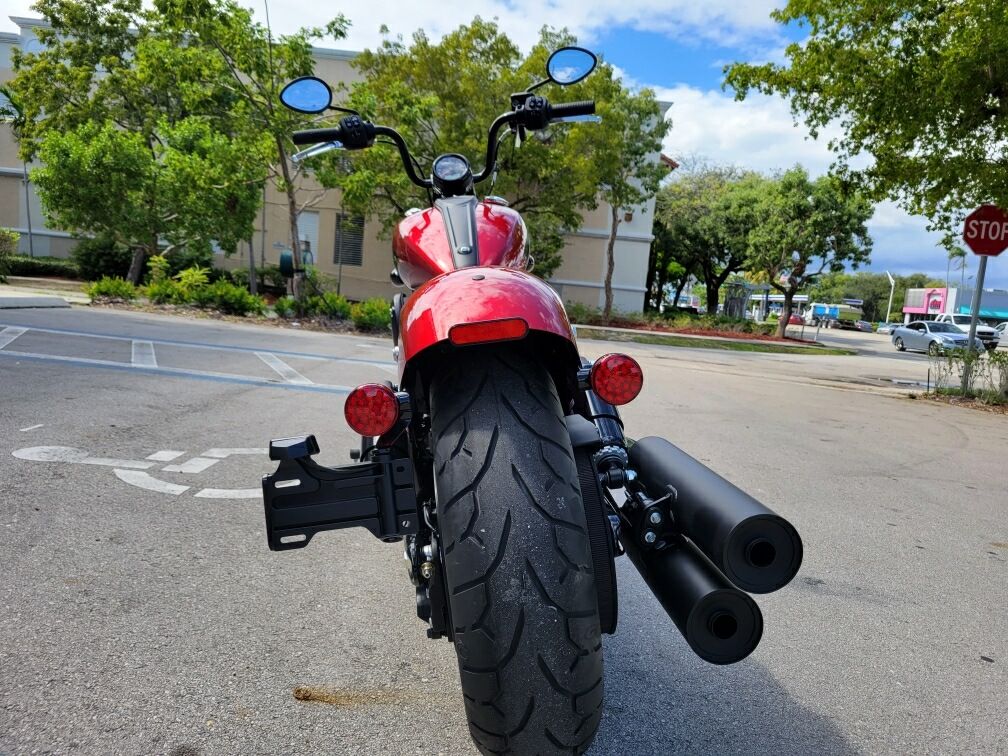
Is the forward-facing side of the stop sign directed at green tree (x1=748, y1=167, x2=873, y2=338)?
no

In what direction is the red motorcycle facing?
away from the camera

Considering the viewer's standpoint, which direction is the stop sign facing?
facing the viewer

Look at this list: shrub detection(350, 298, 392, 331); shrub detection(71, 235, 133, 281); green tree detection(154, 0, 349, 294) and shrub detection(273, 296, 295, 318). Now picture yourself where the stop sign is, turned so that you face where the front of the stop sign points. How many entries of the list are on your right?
4

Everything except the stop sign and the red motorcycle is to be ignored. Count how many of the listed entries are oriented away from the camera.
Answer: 1

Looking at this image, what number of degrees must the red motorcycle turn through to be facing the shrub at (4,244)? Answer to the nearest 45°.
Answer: approximately 45° to its left

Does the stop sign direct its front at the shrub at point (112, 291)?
no

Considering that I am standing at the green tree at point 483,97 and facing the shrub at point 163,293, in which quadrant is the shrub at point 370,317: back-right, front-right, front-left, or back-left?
front-left

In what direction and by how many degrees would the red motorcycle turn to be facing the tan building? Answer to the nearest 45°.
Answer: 0° — it already faces it

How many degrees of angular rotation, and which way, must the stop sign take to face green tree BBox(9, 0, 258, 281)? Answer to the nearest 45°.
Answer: approximately 90° to its right

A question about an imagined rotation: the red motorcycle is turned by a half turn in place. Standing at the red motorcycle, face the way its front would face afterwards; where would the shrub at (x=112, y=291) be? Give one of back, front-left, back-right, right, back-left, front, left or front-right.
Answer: back-right

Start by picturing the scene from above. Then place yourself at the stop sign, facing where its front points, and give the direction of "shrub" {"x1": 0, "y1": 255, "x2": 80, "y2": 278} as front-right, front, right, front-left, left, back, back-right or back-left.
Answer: right

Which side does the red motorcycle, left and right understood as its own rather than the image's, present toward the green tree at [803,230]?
front

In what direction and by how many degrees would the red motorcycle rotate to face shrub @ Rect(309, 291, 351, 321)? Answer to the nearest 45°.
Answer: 0° — it already faces it

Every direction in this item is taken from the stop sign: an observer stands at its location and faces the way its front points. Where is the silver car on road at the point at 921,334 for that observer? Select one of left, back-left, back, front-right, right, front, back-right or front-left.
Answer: back

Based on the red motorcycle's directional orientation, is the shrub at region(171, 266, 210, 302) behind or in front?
in front

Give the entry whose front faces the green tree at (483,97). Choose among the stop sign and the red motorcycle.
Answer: the red motorcycle

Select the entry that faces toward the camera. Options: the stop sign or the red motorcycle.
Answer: the stop sign

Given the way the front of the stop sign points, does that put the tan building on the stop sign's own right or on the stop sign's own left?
on the stop sign's own right
